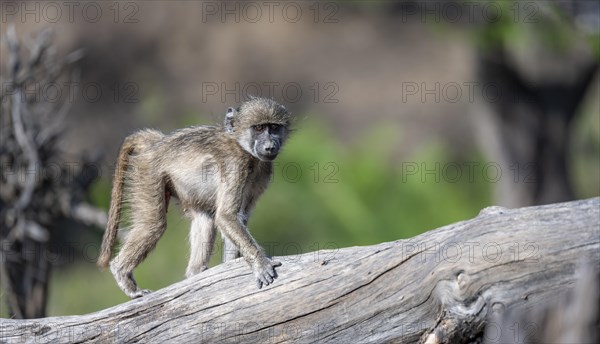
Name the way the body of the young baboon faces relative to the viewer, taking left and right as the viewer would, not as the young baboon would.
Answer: facing to the right of the viewer

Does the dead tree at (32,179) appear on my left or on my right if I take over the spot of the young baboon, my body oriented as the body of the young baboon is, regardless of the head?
on my left
